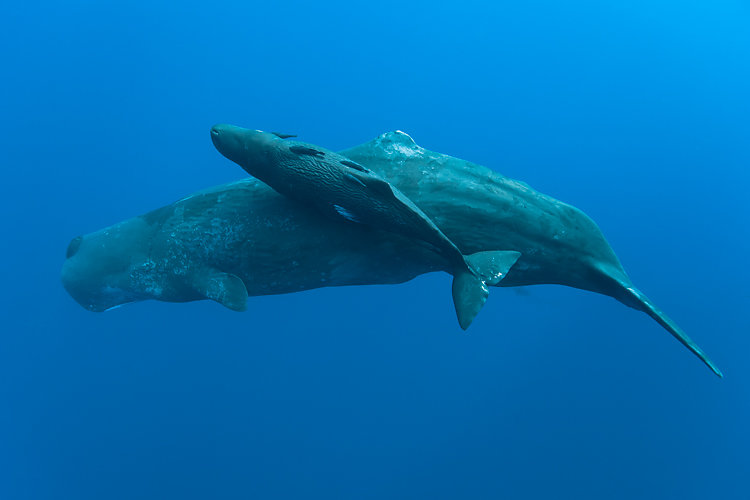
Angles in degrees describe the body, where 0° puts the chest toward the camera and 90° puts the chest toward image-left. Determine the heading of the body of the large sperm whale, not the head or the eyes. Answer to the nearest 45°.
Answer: approximately 90°

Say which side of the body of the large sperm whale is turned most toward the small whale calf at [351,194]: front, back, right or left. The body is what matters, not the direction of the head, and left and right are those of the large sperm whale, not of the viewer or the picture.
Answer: left
